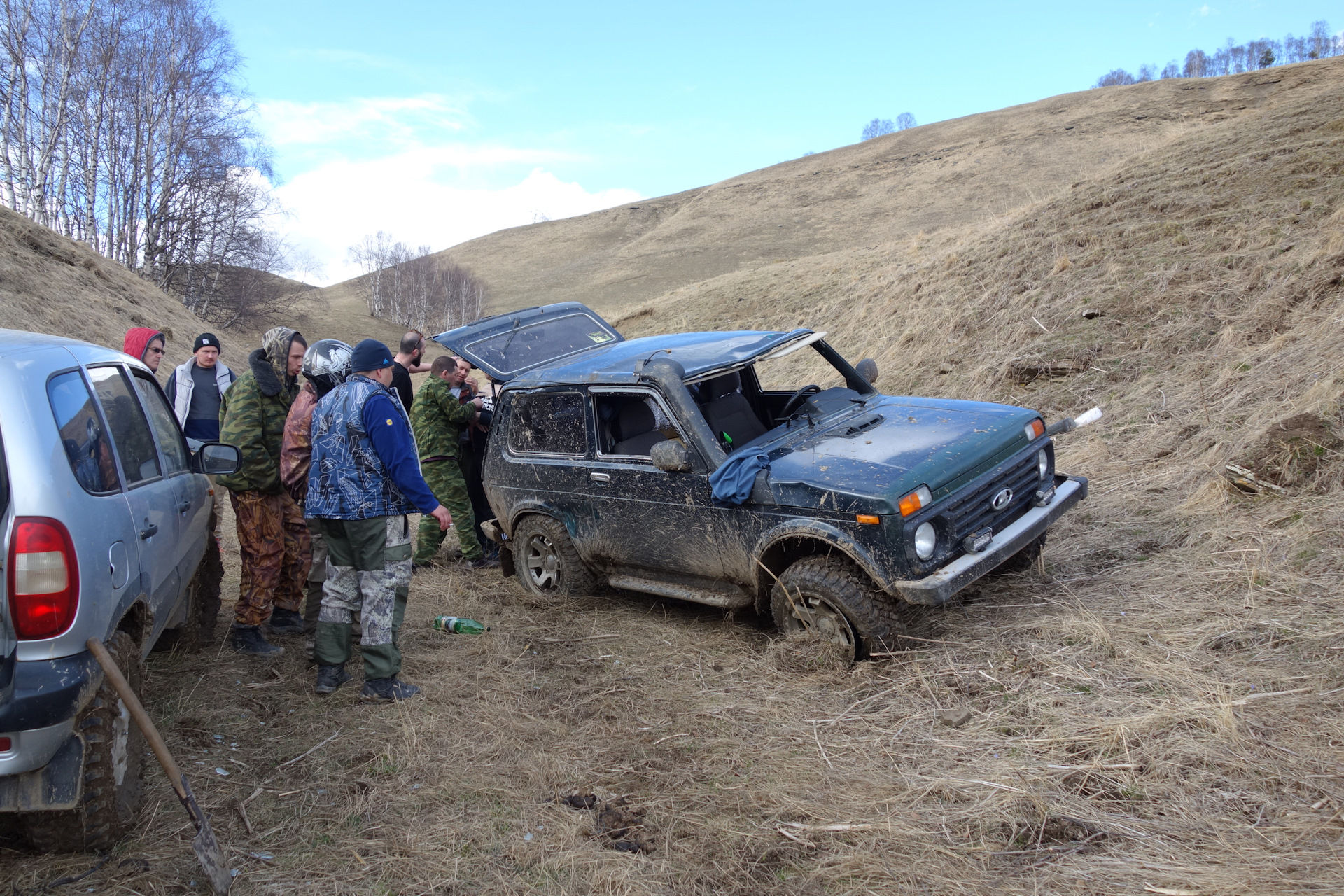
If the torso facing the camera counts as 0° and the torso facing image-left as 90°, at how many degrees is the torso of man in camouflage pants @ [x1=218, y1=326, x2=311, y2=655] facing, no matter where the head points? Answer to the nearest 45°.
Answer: approximately 270°

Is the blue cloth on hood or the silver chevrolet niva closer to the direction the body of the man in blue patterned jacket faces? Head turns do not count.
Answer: the blue cloth on hood

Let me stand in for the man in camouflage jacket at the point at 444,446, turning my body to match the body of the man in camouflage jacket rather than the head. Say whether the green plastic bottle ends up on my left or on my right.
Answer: on my right

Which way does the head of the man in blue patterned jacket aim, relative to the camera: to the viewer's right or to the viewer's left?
to the viewer's right

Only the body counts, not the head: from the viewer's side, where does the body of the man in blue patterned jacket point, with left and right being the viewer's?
facing away from the viewer and to the right of the viewer

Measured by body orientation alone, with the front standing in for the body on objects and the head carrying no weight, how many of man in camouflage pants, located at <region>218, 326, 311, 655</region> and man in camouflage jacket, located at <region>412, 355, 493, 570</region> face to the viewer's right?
2

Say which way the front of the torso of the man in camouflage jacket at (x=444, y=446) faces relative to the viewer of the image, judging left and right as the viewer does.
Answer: facing to the right of the viewer

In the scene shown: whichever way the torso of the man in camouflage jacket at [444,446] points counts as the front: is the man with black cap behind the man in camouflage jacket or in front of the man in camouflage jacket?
behind

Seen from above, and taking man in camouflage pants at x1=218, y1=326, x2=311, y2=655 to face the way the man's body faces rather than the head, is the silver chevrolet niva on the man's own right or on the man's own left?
on the man's own right
